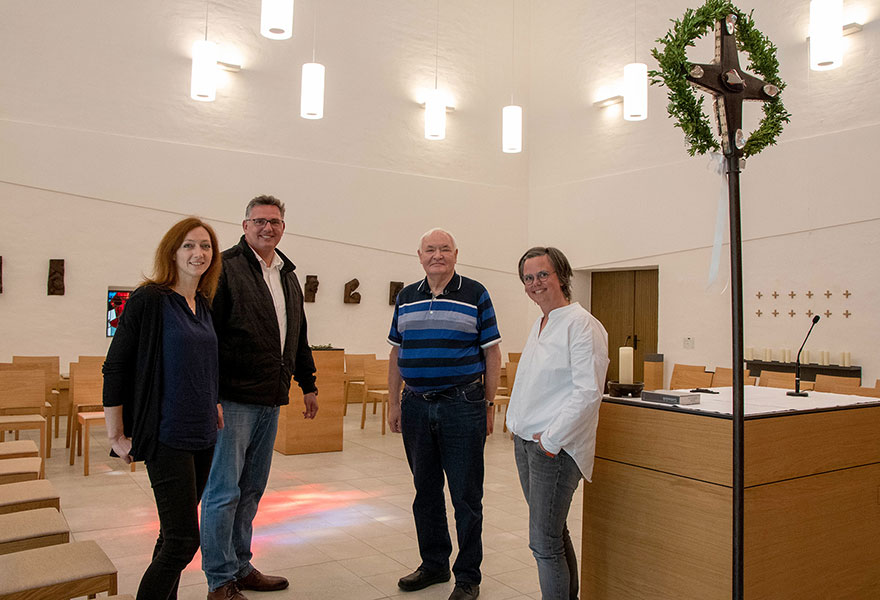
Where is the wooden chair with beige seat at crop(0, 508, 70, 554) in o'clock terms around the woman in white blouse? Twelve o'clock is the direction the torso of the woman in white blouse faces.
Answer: The wooden chair with beige seat is roughly at 1 o'clock from the woman in white blouse.

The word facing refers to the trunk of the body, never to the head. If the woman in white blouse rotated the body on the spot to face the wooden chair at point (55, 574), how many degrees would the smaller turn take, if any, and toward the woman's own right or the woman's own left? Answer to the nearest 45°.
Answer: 0° — they already face it

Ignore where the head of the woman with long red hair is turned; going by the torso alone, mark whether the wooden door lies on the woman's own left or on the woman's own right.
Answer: on the woman's own left

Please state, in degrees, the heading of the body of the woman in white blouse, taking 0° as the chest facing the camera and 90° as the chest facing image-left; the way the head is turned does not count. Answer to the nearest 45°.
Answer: approximately 45°

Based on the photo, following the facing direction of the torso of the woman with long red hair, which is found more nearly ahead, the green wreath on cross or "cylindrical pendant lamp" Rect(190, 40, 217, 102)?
the green wreath on cross

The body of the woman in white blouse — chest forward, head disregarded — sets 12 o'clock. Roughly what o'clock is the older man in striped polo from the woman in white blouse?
The older man in striped polo is roughly at 3 o'clock from the woman in white blouse.

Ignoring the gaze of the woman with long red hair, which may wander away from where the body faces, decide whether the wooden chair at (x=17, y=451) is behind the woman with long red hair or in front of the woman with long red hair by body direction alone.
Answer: behind

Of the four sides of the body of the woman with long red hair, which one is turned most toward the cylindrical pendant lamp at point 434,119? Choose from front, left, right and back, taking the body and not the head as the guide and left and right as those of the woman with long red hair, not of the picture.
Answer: left

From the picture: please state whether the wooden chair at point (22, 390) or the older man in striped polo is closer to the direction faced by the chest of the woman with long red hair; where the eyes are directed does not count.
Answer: the older man in striped polo
